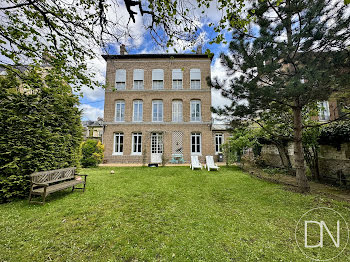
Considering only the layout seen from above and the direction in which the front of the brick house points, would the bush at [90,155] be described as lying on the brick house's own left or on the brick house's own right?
on the brick house's own right

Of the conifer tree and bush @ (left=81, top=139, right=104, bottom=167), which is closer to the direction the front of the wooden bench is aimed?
the conifer tree

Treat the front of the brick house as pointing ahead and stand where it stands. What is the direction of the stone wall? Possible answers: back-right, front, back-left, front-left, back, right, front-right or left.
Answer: front-left

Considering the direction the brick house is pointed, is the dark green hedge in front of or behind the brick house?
in front

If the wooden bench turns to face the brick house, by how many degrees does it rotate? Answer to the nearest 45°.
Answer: approximately 90° to its left

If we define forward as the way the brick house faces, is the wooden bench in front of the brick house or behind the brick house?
in front

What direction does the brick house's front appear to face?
toward the camera

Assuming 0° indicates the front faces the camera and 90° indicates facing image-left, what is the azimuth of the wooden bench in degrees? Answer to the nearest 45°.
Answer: approximately 315°

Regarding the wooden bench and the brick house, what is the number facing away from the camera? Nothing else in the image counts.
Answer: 0

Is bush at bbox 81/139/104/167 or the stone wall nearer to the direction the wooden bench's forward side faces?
the stone wall

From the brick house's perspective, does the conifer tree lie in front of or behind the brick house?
in front

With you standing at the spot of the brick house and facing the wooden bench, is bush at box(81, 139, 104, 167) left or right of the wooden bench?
right

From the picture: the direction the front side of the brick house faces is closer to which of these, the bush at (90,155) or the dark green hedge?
the dark green hedge
